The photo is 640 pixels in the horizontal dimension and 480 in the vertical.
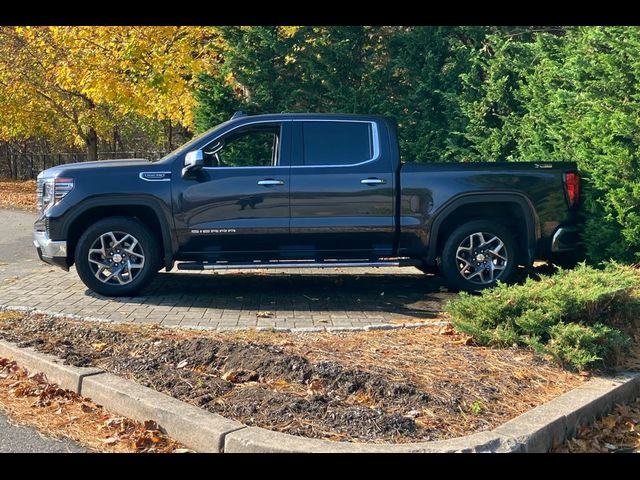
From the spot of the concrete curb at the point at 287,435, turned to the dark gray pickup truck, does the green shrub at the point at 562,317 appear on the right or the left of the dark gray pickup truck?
right

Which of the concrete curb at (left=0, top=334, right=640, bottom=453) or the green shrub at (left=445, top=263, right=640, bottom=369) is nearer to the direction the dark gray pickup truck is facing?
the concrete curb

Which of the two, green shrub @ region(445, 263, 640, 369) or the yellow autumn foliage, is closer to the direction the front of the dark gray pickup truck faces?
the yellow autumn foliage

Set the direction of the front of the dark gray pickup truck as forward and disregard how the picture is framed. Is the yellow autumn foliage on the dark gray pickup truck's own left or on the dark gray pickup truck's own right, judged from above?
on the dark gray pickup truck's own right

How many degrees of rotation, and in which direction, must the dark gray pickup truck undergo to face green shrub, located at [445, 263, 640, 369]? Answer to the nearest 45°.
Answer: approximately 135° to its left

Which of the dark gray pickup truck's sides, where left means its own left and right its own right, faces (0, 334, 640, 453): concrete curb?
left

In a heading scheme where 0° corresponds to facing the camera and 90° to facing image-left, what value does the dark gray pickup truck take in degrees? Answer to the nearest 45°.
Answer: approximately 90°
